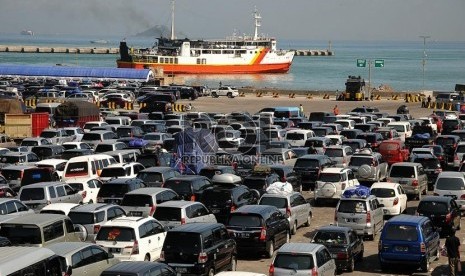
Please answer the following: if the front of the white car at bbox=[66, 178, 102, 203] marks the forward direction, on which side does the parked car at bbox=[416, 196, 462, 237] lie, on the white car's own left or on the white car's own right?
on the white car's own right

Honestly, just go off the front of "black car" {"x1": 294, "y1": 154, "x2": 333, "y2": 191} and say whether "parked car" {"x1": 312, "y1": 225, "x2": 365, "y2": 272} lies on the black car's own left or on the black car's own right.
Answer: on the black car's own right

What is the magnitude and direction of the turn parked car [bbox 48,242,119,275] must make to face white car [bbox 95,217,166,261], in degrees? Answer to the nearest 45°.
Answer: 0° — it already faces it

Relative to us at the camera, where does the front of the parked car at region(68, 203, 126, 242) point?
facing away from the viewer and to the right of the viewer

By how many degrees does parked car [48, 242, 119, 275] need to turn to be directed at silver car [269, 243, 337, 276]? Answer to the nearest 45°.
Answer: approximately 45° to its right

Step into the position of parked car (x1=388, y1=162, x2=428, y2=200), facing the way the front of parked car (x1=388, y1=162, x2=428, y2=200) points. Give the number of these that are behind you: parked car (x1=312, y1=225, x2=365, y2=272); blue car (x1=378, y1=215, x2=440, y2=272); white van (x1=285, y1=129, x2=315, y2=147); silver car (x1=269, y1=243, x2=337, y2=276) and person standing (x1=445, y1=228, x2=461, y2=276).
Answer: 4

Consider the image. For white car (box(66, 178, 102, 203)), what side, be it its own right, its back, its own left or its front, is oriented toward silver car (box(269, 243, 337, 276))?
right

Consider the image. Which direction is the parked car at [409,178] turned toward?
away from the camera

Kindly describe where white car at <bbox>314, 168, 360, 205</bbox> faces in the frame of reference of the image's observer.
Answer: facing away from the viewer and to the right of the viewer

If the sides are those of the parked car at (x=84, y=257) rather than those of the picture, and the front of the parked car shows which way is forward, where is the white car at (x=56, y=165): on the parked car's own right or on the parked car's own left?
on the parked car's own left

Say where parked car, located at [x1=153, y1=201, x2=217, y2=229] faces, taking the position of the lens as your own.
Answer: facing away from the viewer and to the right of the viewer
